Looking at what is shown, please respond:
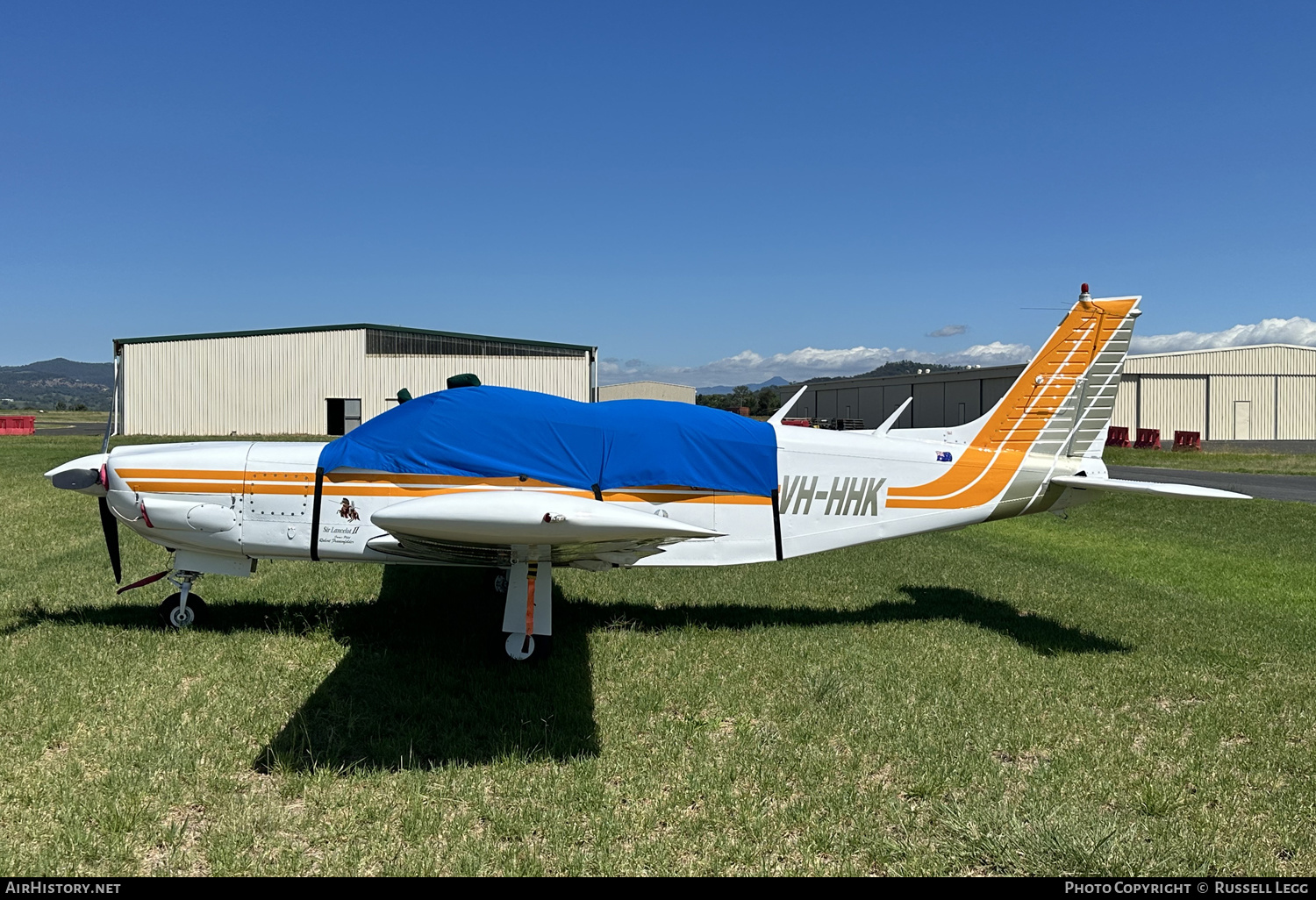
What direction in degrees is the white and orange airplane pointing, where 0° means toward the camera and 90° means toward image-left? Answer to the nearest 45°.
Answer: approximately 90°

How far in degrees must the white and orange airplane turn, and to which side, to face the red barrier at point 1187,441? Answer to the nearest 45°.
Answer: approximately 135° to its right

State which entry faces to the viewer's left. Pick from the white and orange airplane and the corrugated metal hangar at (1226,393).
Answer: the white and orange airplane

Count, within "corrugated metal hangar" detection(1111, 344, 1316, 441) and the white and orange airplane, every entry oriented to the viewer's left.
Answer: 1

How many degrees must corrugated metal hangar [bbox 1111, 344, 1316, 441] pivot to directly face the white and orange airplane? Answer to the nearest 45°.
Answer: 0° — it already faces it

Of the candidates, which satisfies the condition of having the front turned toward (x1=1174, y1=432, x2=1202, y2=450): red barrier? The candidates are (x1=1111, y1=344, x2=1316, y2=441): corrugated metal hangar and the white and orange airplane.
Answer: the corrugated metal hangar

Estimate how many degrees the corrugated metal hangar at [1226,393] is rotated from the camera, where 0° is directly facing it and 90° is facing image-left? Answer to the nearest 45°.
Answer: approximately 0°

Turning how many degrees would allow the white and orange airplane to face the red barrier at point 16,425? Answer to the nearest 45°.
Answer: approximately 45° to its right
